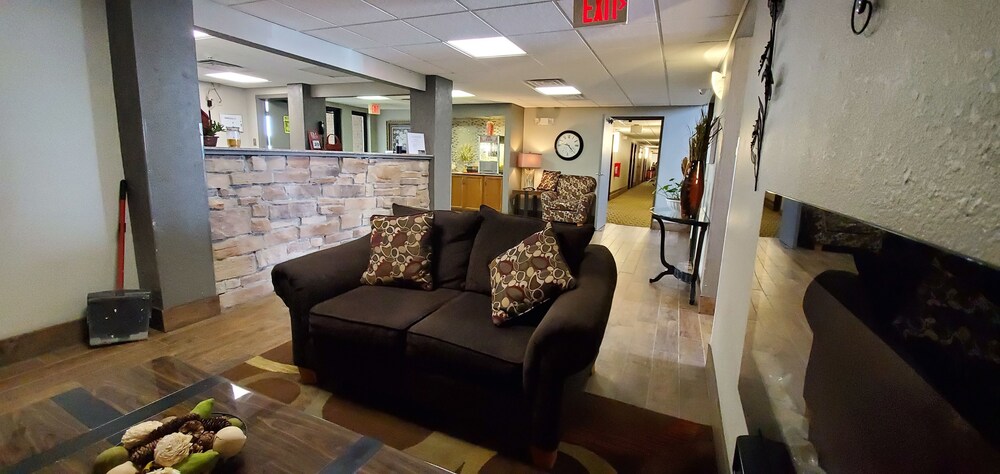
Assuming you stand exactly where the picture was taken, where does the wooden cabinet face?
facing the viewer

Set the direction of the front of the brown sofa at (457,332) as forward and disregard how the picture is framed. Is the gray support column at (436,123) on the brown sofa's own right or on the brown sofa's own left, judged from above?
on the brown sofa's own right

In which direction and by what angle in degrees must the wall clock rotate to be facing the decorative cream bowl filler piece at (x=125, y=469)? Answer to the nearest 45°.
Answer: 0° — it already faces it

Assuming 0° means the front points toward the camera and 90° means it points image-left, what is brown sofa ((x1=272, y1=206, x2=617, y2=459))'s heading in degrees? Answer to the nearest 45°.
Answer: approximately 45°

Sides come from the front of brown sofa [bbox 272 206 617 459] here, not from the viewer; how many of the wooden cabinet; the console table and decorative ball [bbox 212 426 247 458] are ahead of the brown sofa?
1

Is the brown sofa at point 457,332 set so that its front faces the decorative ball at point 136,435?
yes

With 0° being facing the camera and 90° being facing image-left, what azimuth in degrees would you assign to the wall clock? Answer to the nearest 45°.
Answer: approximately 0°

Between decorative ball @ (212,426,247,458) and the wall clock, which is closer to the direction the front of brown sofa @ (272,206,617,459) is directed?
the decorative ball

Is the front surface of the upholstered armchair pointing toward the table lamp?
no

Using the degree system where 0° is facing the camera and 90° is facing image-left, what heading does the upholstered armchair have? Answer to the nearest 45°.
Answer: approximately 45°

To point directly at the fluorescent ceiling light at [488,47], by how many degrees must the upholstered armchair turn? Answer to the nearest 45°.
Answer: approximately 45° to its left

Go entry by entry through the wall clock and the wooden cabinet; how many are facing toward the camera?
2

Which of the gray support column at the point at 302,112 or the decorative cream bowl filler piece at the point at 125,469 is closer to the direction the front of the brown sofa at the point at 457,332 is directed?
the decorative cream bowl filler piece

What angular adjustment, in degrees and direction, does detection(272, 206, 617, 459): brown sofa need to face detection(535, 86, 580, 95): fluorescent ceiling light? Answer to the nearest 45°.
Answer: approximately 135° to its right

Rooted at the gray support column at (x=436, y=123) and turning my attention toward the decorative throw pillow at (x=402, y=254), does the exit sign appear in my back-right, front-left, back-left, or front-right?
front-left

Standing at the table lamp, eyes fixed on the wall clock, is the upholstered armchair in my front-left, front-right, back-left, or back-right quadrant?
front-right

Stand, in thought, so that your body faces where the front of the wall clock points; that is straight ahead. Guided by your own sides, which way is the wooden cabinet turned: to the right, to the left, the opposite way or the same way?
the same way
